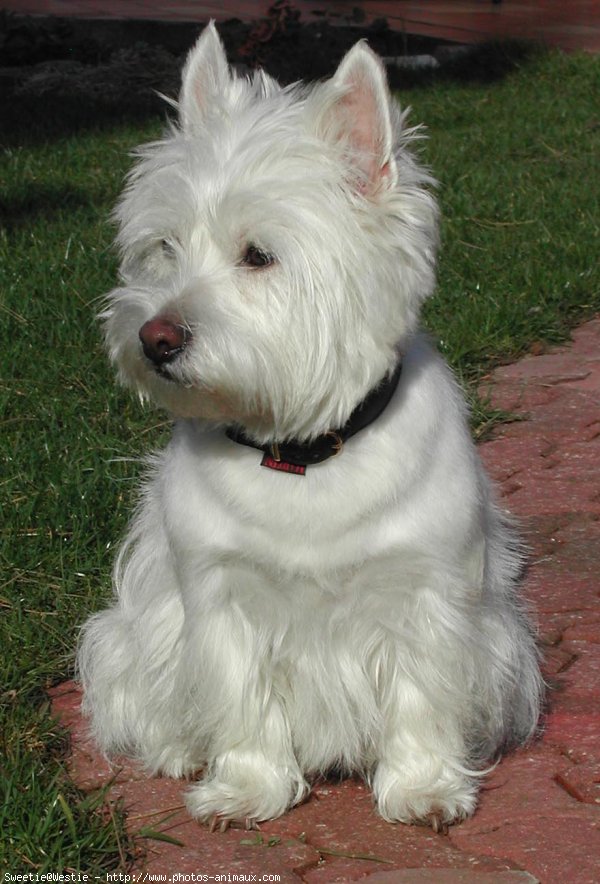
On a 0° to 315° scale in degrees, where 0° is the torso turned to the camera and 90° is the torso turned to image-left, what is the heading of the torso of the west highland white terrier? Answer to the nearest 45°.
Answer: approximately 0°
